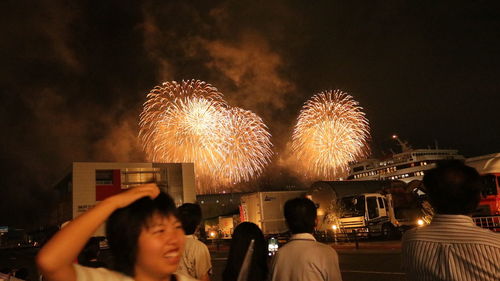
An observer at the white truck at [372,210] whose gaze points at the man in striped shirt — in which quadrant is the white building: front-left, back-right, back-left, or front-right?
back-right

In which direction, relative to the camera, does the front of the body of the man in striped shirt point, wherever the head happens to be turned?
away from the camera

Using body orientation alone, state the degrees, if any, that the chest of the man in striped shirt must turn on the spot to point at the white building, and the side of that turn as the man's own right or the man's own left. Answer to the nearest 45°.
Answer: approximately 45° to the man's own left

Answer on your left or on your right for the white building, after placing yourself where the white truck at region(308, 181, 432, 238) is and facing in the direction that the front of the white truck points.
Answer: on your right

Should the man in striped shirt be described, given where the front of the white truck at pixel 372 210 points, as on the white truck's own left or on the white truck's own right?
on the white truck's own left

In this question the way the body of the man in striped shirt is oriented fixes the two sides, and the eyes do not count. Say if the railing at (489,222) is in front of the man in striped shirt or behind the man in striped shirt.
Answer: in front

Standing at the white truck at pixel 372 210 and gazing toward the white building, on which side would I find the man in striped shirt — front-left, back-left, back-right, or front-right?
back-left

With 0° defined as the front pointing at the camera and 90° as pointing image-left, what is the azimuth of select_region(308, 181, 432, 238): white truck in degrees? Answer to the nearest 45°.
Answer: approximately 45°

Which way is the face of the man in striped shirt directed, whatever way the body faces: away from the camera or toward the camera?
away from the camera

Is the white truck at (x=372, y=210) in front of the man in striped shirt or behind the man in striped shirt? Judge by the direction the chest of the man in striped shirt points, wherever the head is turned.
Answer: in front

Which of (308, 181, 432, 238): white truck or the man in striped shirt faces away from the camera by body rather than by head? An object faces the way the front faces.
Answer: the man in striped shirt

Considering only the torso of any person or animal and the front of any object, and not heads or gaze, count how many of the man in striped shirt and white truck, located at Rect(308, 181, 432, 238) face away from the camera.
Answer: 1
